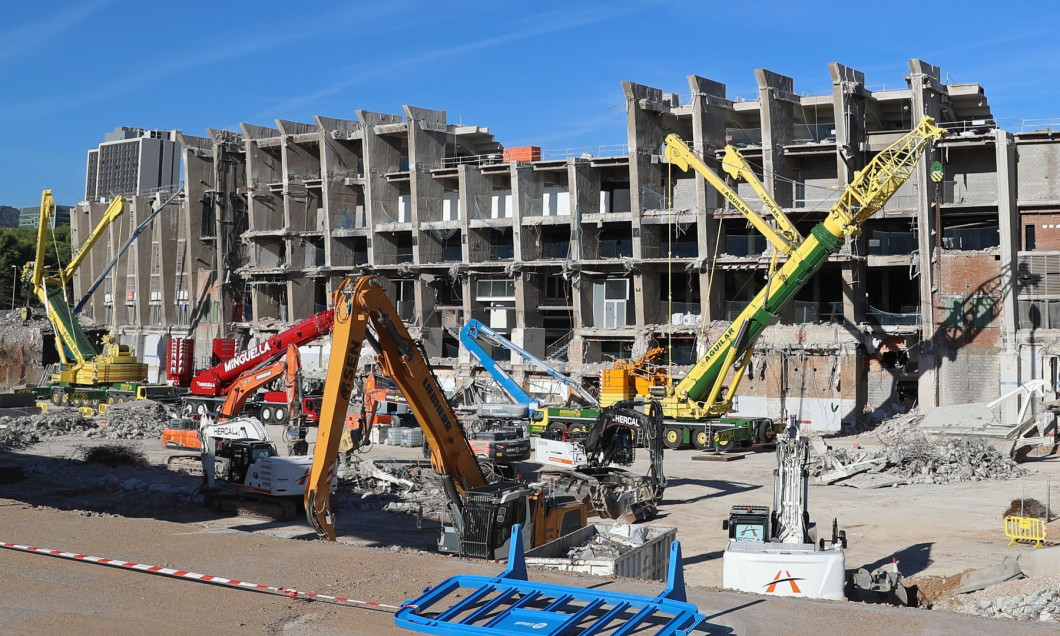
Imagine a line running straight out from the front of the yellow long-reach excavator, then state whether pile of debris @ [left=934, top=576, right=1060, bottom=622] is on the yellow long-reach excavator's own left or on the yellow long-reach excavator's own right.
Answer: on the yellow long-reach excavator's own left

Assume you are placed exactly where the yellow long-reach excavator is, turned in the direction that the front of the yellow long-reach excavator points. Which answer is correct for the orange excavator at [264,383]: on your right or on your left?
on your right

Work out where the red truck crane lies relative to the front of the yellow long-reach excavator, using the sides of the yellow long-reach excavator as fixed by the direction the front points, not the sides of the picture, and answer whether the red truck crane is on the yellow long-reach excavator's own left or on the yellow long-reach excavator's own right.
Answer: on the yellow long-reach excavator's own right

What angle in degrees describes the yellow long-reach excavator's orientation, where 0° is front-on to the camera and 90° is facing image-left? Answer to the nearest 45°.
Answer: approximately 45°

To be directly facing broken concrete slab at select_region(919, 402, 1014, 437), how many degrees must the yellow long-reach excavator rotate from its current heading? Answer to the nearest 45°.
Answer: approximately 180°

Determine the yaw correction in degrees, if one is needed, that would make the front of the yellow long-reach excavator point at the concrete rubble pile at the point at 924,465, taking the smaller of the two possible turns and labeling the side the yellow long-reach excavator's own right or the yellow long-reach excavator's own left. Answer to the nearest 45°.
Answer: approximately 180°

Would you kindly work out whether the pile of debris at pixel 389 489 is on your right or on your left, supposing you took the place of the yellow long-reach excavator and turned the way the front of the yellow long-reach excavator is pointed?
on your right

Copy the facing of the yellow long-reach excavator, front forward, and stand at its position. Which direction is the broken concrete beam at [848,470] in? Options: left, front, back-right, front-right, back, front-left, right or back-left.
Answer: back

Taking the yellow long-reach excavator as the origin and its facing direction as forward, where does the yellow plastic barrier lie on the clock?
The yellow plastic barrier is roughly at 7 o'clock from the yellow long-reach excavator.

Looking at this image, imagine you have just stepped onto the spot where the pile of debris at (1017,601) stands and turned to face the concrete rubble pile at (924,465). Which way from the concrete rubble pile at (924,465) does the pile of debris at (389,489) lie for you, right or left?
left
